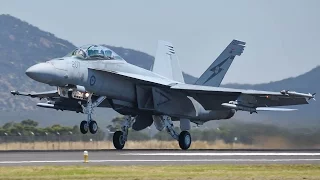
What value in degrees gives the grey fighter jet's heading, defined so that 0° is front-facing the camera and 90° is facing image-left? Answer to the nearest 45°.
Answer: approximately 45°
